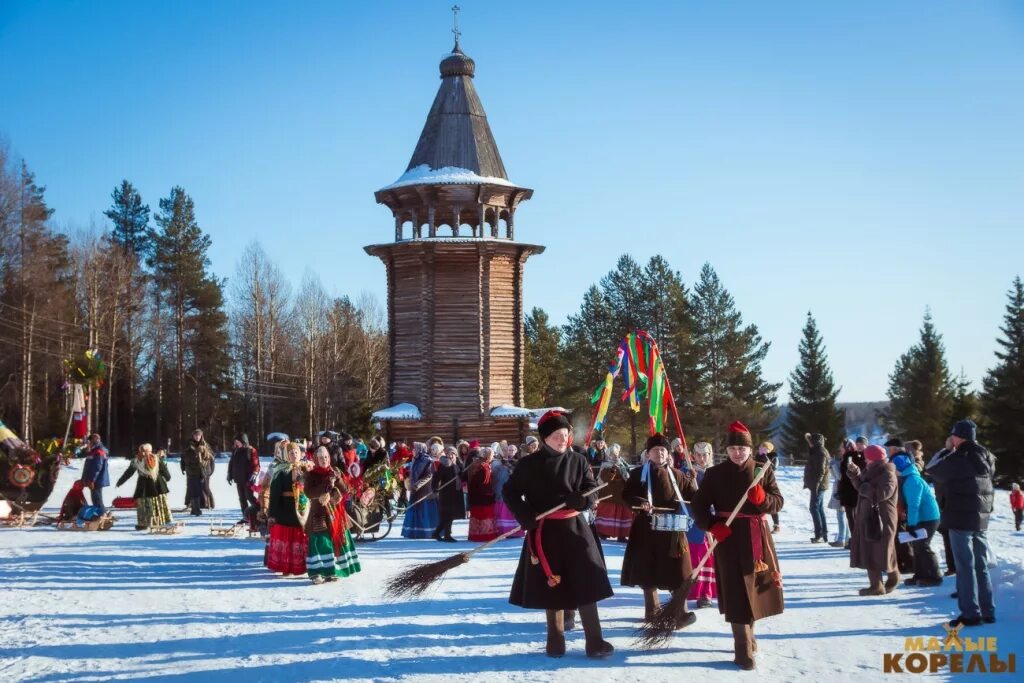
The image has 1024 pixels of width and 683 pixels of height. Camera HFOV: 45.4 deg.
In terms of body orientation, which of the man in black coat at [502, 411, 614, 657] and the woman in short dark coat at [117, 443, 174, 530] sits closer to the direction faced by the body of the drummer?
the man in black coat

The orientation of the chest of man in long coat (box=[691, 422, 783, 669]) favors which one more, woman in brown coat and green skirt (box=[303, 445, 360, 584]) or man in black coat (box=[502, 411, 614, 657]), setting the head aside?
the man in black coat

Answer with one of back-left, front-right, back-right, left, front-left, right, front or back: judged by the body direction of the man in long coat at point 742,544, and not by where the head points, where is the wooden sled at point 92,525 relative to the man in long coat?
back-right

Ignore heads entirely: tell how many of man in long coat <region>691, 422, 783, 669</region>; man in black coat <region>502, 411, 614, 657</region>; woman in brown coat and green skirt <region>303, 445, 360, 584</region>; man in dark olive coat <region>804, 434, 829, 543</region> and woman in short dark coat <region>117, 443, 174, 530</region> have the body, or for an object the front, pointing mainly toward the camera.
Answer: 4

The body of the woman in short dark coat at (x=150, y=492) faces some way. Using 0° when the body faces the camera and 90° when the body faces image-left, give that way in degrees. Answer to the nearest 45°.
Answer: approximately 0°

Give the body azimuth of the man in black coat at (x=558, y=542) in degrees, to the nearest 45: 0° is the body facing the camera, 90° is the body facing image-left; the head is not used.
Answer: approximately 0°

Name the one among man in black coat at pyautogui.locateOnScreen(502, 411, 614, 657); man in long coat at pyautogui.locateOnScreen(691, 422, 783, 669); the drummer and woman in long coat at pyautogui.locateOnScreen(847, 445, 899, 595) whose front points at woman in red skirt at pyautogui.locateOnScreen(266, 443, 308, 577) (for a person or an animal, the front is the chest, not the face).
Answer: woman in long coat at pyautogui.locateOnScreen(847, 445, 899, 595)

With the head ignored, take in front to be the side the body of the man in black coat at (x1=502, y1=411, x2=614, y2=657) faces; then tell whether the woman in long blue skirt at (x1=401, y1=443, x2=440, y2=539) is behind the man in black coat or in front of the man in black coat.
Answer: behind

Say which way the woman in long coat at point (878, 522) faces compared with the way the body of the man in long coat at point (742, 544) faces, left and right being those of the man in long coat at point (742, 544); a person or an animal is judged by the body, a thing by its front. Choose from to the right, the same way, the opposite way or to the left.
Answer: to the right

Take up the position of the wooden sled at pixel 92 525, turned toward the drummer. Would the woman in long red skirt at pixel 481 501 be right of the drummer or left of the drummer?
left
